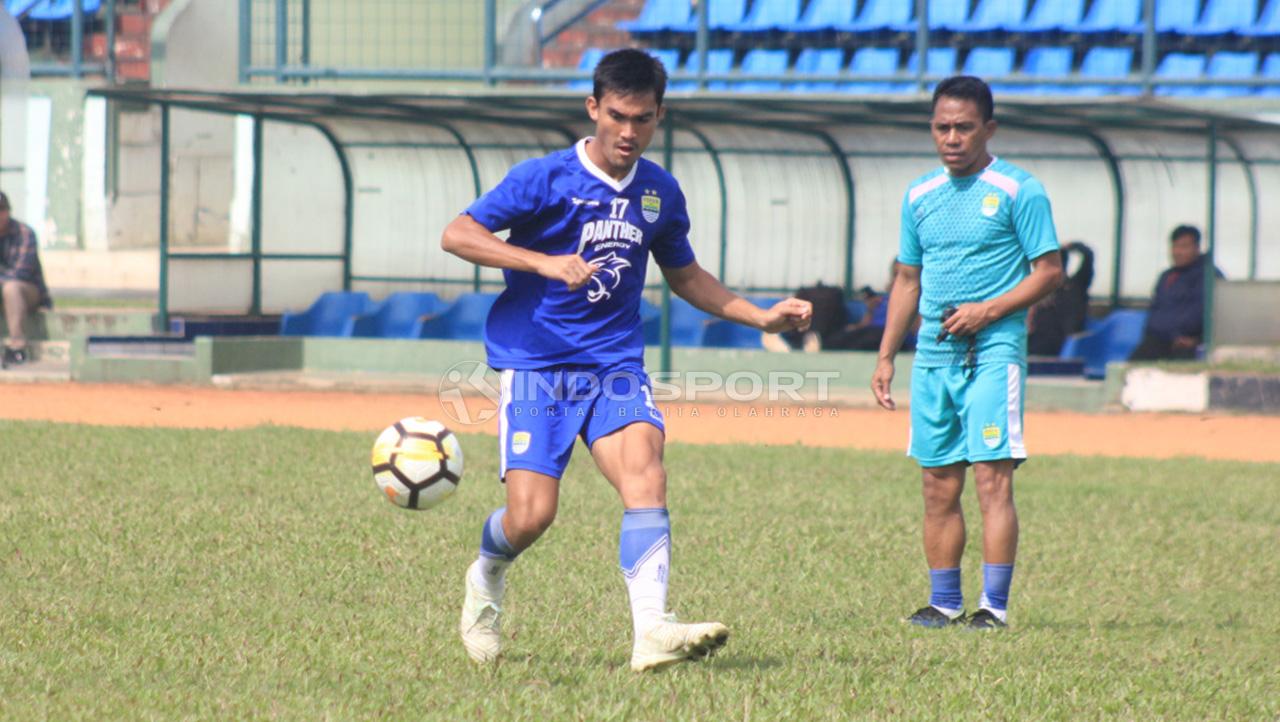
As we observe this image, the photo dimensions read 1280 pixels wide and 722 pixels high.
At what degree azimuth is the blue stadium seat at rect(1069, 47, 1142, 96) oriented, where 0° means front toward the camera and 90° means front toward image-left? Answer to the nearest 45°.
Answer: approximately 0°

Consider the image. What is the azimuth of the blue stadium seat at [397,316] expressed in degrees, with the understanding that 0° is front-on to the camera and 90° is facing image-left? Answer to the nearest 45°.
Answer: approximately 45°

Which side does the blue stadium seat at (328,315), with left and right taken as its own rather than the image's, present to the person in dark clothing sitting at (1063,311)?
left

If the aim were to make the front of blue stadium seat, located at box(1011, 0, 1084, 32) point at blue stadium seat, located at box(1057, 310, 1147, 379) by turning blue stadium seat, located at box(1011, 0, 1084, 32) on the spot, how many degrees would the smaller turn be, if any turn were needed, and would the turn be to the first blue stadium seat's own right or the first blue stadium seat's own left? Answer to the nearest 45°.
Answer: approximately 45° to the first blue stadium seat's own left

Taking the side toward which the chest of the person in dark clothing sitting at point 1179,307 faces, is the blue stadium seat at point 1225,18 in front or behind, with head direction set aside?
behind

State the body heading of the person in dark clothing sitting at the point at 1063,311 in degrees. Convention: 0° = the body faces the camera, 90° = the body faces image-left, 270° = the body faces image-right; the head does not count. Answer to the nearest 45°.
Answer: approximately 45°

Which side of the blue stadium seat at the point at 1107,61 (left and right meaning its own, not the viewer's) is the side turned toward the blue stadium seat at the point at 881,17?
right
